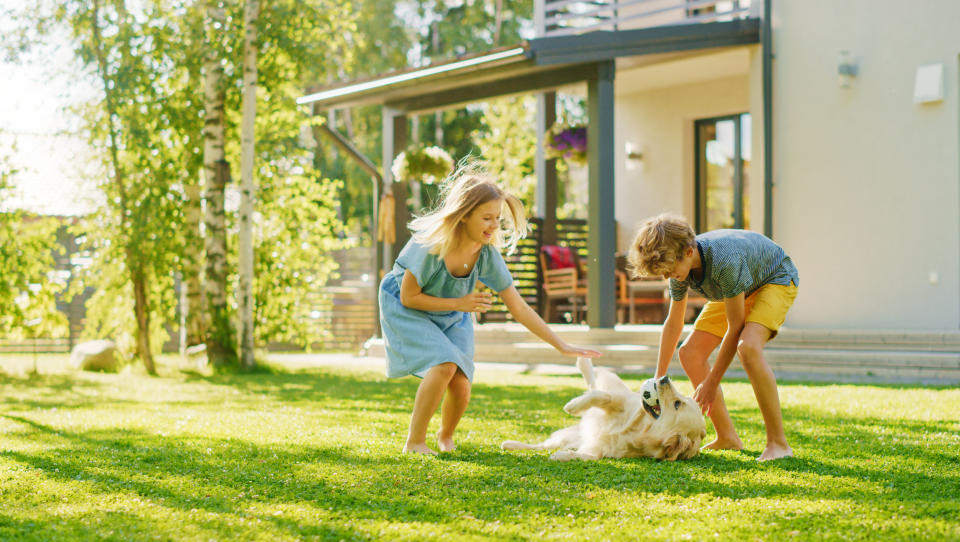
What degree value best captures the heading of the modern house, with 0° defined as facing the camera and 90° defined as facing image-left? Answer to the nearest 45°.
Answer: approximately 45°

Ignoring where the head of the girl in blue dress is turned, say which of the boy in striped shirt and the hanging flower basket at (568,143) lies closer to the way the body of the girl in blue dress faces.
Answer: the boy in striped shirt

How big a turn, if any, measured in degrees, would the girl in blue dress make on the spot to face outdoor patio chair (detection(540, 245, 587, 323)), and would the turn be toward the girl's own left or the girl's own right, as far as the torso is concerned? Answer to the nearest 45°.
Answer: approximately 135° to the girl's own left

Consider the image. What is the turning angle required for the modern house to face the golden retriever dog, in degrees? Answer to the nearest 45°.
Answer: approximately 45° to its left

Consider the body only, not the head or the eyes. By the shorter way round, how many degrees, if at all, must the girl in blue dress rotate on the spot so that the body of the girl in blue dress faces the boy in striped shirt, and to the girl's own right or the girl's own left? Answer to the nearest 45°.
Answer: approximately 45° to the girl's own left

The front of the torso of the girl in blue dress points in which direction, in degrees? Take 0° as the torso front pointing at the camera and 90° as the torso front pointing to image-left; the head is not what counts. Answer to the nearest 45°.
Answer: approximately 315°

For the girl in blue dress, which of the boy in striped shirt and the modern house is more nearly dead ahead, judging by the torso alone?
the boy in striped shirt
